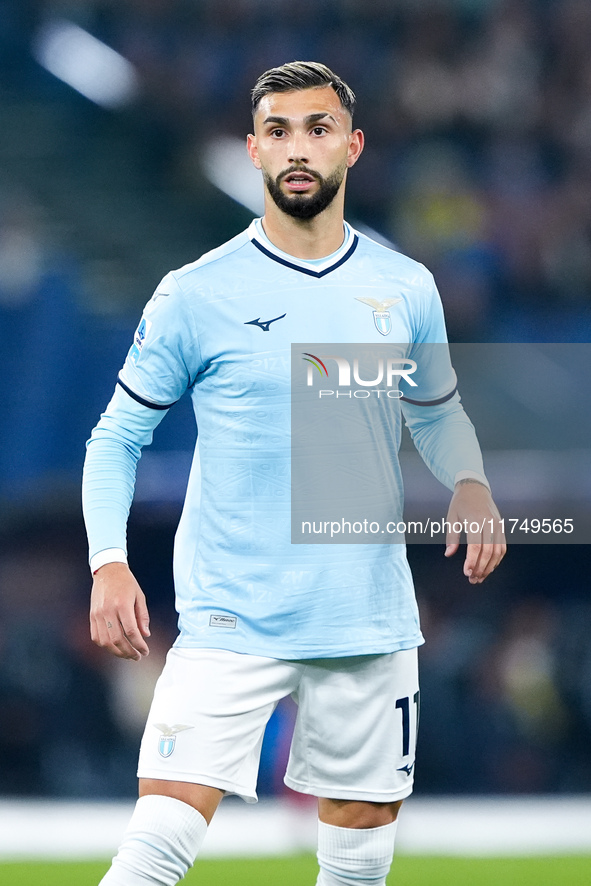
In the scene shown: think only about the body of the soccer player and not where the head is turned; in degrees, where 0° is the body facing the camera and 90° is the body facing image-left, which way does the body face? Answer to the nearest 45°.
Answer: approximately 0°

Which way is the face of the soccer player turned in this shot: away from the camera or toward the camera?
toward the camera
